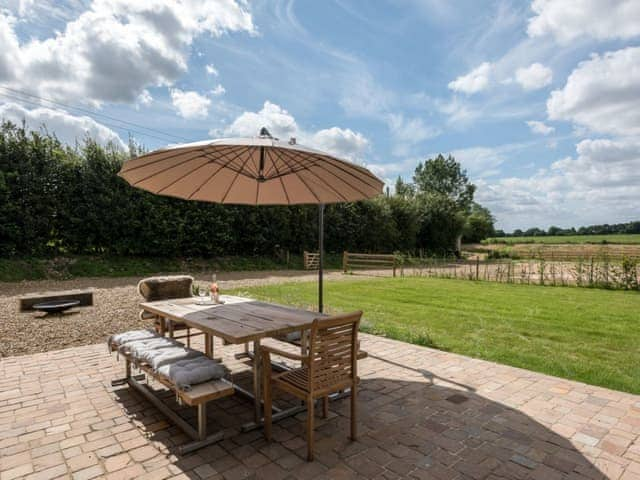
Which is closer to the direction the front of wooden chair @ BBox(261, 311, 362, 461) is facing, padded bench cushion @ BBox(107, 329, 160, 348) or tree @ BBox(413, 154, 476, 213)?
the padded bench cushion

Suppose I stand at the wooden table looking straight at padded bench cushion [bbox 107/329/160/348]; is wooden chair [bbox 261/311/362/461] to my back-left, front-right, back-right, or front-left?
back-left

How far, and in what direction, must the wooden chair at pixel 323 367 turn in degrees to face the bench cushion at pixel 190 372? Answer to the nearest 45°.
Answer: approximately 45° to its left

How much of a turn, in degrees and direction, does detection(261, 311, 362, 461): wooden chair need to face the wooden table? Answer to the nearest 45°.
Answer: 0° — it already faces it

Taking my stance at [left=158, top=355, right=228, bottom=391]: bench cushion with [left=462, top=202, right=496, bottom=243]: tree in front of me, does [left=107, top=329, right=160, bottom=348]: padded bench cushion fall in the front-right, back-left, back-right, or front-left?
front-left

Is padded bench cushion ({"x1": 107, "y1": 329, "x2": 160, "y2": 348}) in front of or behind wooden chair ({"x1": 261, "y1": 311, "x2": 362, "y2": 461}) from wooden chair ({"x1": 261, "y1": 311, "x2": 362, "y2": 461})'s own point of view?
in front

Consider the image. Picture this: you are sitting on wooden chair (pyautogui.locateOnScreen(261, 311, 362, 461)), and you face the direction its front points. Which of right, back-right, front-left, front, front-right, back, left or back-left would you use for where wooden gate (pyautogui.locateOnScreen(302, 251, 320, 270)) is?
front-right

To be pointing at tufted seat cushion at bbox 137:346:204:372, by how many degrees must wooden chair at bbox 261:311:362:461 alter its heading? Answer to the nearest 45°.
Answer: approximately 45° to its left

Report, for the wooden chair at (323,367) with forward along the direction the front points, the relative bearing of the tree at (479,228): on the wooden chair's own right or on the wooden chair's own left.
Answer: on the wooden chair's own right

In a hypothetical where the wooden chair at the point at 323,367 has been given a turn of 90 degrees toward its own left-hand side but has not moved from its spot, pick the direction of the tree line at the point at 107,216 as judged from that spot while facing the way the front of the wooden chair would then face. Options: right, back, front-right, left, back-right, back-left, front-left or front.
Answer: right

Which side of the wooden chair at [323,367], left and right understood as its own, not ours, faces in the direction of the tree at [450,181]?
right

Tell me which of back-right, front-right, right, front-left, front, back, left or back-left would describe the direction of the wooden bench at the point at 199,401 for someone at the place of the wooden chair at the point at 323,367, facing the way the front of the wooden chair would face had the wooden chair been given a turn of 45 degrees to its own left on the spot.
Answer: front

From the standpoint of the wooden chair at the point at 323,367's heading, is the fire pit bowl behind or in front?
in front

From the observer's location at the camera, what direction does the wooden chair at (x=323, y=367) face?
facing away from the viewer and to the left of the viewer
